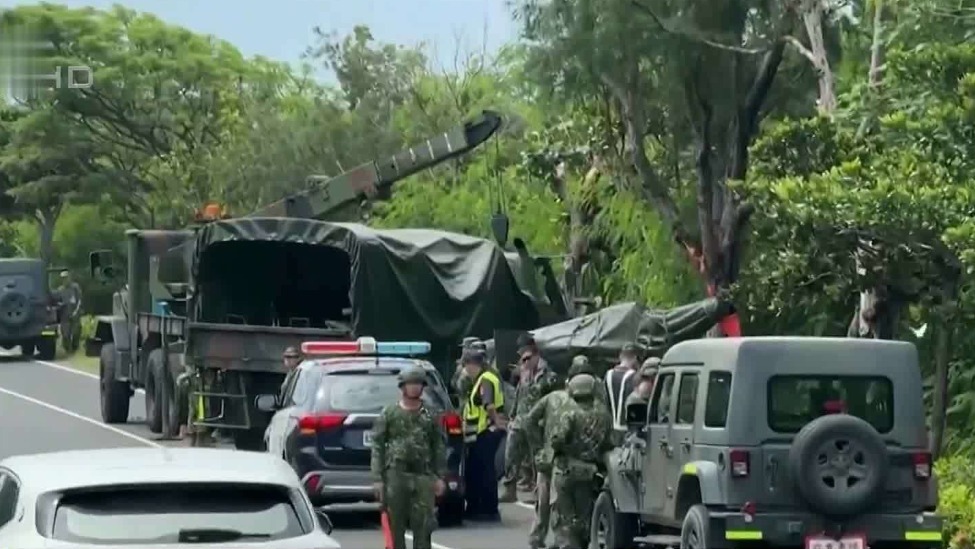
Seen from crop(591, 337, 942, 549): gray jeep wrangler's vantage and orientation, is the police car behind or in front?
in front

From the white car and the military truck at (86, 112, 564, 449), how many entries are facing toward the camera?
0

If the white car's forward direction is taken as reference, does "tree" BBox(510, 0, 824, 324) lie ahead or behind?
ahead

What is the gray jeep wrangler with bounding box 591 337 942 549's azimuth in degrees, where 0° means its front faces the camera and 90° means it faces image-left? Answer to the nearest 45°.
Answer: approximately 135°

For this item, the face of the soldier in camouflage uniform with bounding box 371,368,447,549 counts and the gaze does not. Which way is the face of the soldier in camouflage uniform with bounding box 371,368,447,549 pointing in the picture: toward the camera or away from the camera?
toward the camera

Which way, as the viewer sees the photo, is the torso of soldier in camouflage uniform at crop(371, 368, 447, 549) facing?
toward the camera

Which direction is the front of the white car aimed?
away from the camera

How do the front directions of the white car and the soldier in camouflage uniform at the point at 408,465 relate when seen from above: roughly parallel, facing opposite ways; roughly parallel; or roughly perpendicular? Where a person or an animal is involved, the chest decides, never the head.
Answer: roughly parallel, facing opposite ways

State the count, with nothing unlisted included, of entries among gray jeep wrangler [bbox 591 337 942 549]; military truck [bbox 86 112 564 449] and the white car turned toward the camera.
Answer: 0

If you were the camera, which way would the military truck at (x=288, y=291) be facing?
facing away from the viewer and to the left of the viewer

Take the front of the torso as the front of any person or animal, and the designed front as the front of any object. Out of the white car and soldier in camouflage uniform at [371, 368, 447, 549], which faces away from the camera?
the white car
